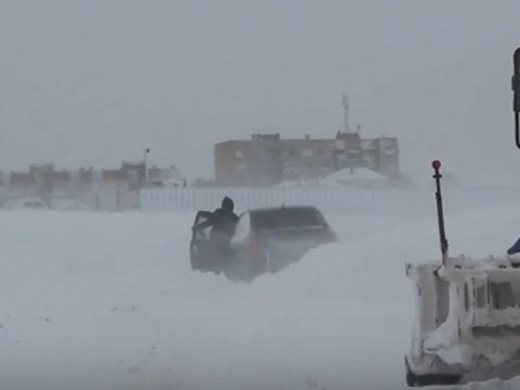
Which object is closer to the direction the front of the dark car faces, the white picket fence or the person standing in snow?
the white picket fence

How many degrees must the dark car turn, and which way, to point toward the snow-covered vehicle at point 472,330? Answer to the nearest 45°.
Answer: approximately 135° to its right
